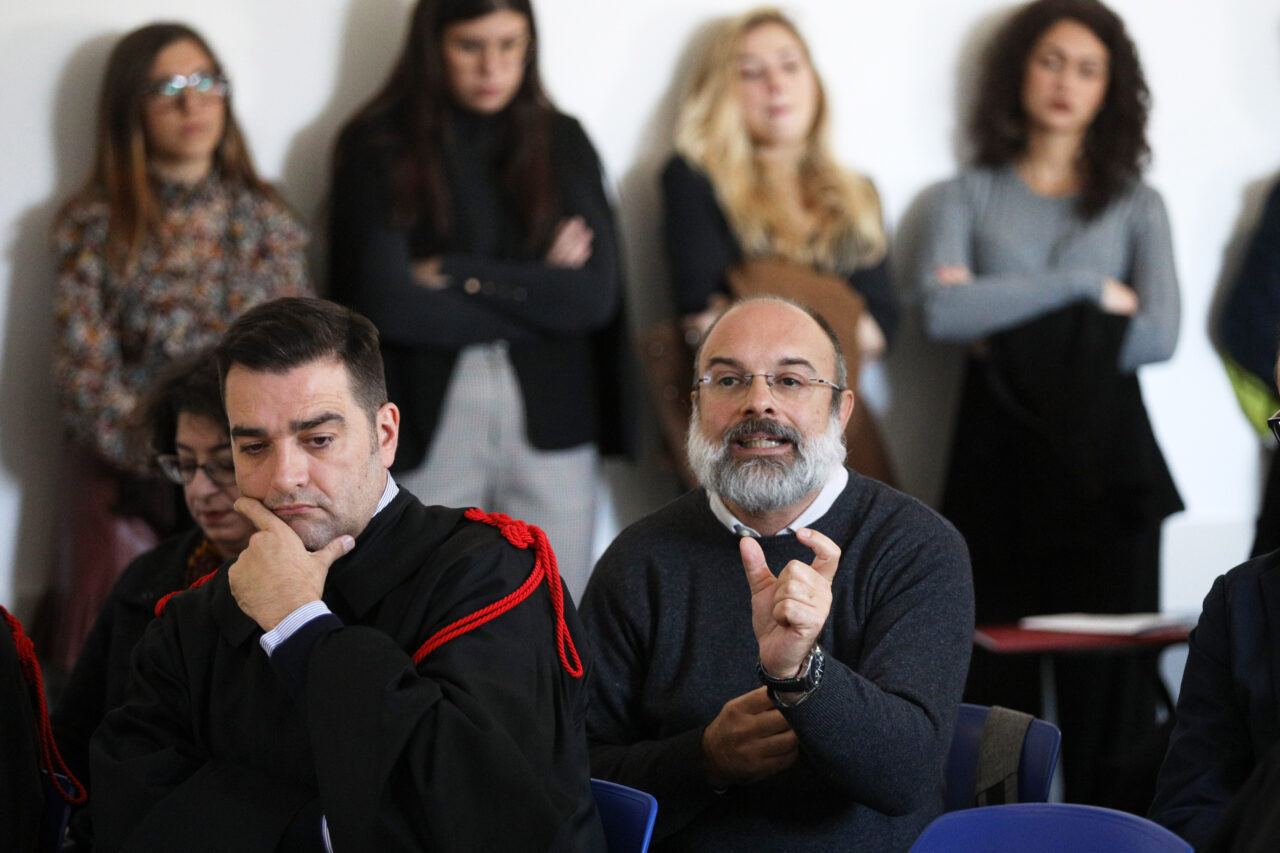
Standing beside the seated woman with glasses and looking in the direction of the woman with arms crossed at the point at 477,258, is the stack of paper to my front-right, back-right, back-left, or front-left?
front-right

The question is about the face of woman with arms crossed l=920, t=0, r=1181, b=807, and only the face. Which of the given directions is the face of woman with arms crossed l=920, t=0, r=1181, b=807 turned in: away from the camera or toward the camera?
toward the camera

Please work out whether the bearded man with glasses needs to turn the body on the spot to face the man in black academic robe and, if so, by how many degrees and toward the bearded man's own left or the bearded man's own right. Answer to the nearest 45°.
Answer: approximately 45° to the bearded man's own right

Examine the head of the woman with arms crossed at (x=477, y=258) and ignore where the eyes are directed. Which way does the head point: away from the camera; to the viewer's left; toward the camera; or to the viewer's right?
toward the camera

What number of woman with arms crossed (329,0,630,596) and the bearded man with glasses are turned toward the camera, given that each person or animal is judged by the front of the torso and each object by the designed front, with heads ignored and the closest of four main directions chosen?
2

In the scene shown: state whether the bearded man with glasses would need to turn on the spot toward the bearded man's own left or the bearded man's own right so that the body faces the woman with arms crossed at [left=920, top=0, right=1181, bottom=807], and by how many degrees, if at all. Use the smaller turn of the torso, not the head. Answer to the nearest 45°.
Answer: approximately 180°

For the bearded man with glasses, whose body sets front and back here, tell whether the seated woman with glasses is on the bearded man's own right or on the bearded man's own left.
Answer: on the bearded man's own right

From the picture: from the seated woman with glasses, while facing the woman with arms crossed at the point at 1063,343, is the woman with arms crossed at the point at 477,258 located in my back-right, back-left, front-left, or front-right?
front-left

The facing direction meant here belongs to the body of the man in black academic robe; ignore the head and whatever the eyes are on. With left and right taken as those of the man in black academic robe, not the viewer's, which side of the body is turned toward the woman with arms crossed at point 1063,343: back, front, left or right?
back

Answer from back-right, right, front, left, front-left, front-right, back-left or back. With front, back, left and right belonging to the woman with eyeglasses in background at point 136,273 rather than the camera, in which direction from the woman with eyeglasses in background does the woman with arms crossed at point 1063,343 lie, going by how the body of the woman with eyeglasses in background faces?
front-left

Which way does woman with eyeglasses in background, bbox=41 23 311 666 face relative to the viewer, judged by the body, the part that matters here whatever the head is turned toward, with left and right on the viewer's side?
facing the viewer and to the right of the viewer

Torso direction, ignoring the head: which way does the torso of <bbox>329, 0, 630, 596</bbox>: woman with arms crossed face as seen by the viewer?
toward the camera

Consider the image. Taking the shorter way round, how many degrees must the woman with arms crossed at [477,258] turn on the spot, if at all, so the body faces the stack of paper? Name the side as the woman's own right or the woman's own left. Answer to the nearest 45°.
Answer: approximately 45° to the woman's own left

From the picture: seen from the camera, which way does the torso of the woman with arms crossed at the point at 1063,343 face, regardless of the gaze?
toward the camera

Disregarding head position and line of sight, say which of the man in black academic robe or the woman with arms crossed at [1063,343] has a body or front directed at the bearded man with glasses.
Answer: the woman with arms crossed

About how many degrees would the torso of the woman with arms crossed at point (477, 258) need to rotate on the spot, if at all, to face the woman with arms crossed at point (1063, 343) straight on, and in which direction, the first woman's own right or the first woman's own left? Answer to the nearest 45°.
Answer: approximately 90° to the first woman's own left

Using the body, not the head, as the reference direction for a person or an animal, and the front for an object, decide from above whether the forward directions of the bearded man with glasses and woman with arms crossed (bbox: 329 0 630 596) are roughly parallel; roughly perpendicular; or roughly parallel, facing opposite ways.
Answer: roughly parallel
